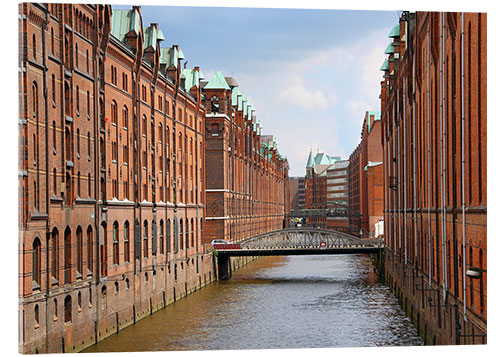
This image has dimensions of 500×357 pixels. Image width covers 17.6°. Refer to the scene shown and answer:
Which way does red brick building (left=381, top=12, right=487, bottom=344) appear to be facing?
to the viewer's left

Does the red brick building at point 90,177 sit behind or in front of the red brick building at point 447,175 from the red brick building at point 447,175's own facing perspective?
in front
